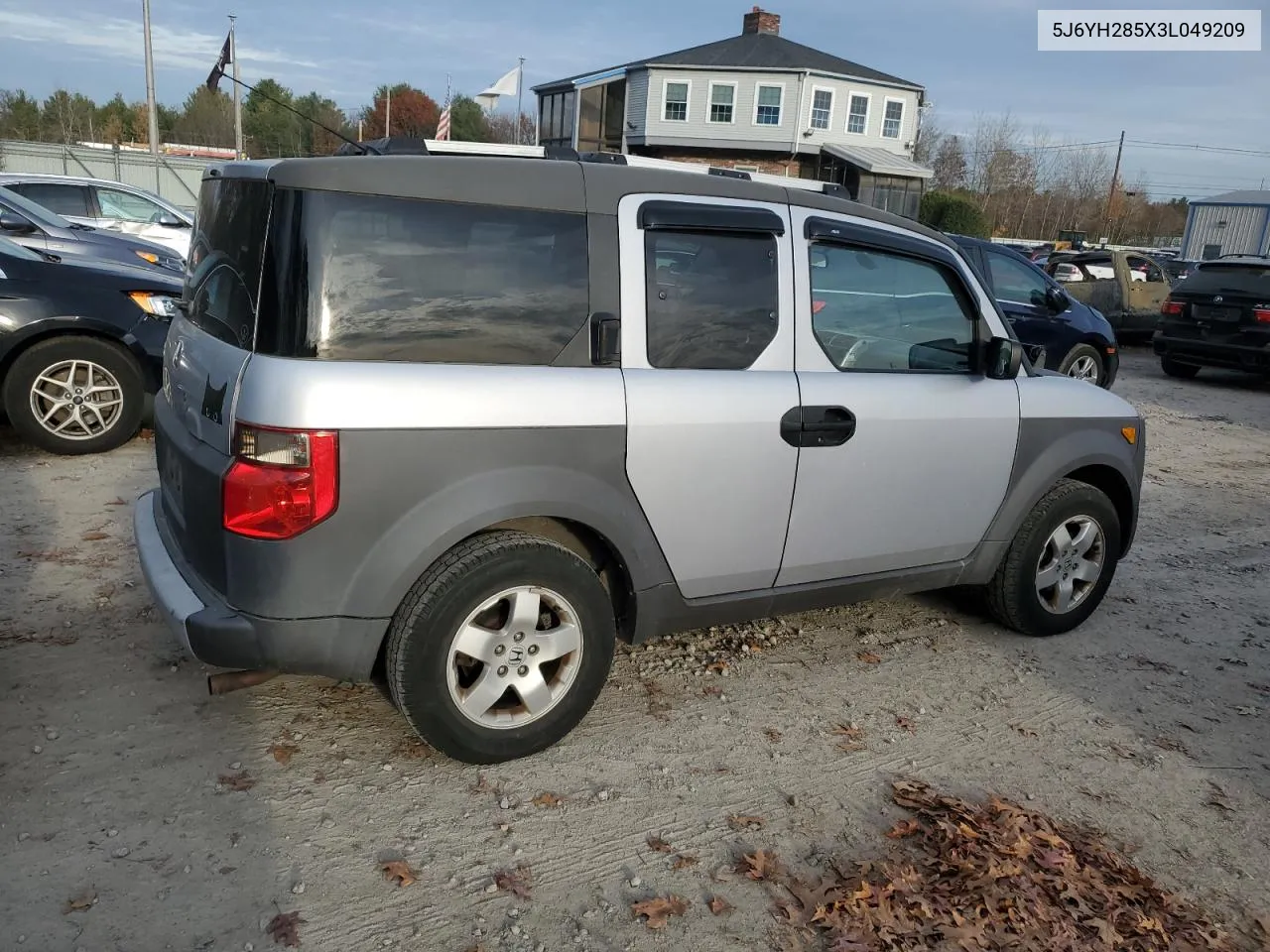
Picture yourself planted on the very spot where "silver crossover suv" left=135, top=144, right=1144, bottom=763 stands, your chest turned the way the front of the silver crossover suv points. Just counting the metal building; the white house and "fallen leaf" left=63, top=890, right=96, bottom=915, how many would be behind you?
1

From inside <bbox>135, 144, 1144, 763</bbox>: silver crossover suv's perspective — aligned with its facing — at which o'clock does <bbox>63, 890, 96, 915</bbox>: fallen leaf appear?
The fallen leaf is roughly at 6 o'clock from the silver crossover suv.

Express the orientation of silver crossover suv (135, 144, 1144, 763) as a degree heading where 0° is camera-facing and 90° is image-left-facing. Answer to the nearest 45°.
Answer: approximately 225°

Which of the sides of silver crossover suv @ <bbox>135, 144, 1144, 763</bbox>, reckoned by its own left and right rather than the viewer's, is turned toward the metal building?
front

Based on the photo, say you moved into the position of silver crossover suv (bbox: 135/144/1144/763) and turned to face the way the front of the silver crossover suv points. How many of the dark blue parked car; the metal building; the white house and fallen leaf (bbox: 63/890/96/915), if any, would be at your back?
1

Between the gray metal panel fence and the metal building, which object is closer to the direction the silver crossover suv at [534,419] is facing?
the metal building

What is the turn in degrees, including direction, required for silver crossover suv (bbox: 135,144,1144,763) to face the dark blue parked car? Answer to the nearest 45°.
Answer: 0° — it already faces it

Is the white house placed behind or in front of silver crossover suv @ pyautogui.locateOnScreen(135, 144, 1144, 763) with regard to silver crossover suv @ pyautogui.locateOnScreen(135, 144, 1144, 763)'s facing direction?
in front
